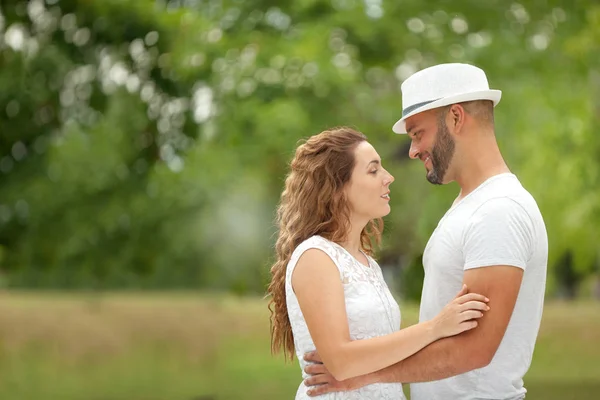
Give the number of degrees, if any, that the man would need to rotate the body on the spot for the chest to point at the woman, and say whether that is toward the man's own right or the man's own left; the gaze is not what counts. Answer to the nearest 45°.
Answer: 0° — they already face them

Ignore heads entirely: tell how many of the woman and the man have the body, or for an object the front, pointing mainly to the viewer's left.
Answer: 1

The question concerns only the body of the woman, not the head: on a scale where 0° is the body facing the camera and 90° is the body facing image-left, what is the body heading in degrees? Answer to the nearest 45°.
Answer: approximately 270°

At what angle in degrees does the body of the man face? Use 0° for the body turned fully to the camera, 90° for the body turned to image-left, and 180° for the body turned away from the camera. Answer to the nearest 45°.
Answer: approximately 90°

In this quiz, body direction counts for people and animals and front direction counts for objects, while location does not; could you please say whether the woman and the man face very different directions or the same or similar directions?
very different directions
